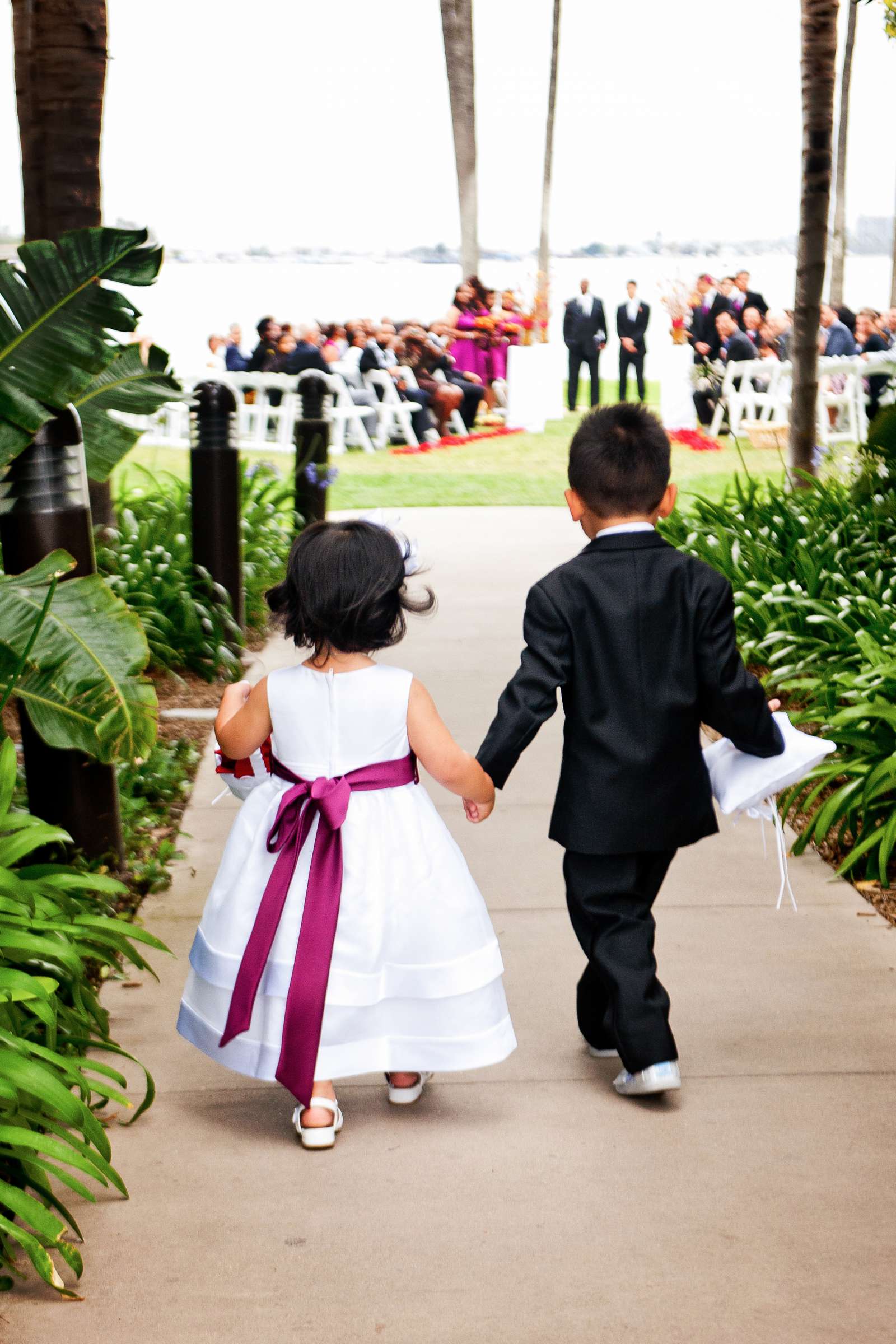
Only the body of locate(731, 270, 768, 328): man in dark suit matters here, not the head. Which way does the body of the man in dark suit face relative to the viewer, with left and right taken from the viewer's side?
facing the viewer and to the left of the viewer

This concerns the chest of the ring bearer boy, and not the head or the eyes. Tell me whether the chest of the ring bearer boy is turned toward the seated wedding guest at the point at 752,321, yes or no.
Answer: yes

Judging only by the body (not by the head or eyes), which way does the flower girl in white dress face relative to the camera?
away from the camera

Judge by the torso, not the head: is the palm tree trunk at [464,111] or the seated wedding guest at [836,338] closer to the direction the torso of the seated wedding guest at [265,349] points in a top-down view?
the seated wedding guest

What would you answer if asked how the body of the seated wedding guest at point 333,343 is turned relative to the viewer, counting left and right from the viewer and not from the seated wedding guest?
facing away from the viewer and to the right of the viewer

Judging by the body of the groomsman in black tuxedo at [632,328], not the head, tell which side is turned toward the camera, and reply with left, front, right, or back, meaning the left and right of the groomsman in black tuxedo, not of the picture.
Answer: front

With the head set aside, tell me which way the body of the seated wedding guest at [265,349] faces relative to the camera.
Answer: to the viewer's right

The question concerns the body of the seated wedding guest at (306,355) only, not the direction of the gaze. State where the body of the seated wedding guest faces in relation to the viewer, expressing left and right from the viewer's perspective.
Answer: facing away from the viewer and to the right of the viewer

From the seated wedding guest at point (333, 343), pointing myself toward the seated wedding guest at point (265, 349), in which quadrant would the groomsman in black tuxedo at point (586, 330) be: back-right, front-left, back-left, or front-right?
back-right

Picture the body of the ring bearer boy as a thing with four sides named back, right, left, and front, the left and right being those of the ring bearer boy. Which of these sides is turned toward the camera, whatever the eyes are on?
back

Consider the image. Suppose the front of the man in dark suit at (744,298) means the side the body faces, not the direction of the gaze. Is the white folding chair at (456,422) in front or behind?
in front

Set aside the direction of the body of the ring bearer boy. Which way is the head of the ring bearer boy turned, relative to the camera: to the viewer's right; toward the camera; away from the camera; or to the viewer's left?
away from the camera

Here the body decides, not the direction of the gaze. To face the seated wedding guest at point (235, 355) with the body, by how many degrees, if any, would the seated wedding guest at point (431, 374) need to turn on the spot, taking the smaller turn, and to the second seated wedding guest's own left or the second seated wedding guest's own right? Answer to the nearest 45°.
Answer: approximately 180°

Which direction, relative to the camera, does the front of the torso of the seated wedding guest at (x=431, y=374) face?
to the viewer's right

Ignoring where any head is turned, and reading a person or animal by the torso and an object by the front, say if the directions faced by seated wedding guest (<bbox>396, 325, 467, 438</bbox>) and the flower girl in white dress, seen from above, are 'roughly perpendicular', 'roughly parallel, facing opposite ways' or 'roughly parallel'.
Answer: roughly perpendicular
